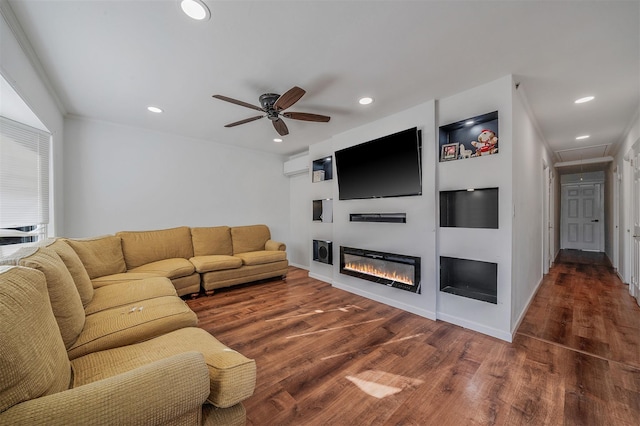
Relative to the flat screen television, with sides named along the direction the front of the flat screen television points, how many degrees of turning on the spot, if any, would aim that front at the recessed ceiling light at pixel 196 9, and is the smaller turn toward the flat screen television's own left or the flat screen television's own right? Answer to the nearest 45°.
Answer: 0° — it already faces it

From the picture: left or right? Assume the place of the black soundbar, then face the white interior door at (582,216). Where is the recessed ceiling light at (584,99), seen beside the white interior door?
right

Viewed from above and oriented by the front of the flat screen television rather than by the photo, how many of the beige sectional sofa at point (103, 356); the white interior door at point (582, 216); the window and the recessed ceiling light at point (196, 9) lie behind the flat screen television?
1

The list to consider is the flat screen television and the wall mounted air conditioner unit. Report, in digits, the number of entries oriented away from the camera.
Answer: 0

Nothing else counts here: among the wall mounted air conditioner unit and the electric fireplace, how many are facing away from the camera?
0

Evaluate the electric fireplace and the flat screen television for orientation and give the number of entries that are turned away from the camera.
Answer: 0

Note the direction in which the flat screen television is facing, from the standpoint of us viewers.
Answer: facing the viewer and to the left of the viewer

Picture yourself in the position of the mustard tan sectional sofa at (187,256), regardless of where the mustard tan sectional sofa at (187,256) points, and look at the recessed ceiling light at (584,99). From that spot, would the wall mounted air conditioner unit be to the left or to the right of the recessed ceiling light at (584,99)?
left

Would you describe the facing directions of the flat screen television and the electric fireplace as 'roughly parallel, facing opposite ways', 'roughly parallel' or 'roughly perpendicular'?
roughly parallel

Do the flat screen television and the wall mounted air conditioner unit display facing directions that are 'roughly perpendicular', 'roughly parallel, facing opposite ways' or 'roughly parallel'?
roughly parallel

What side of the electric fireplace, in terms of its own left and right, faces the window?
front

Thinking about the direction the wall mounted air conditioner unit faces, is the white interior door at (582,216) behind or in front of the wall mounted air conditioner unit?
behind

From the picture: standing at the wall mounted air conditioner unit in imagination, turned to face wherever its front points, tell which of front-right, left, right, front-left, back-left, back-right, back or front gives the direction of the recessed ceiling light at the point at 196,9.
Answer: front-left
